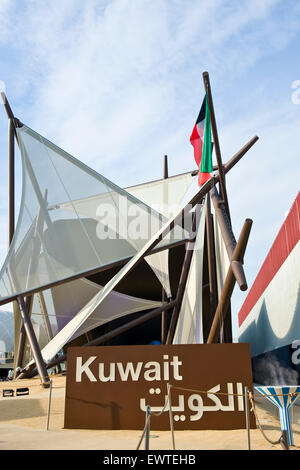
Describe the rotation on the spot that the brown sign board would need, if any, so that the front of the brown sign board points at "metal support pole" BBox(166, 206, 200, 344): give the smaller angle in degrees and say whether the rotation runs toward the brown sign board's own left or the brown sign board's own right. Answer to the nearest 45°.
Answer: approximately 180°

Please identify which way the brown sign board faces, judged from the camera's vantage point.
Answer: facing the viewer

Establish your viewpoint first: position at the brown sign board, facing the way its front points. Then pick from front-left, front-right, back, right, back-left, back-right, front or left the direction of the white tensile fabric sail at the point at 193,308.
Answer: back

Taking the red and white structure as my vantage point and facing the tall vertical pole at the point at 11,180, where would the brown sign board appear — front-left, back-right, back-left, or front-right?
front-left

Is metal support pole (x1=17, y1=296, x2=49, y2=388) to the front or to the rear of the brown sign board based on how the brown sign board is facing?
to the rear

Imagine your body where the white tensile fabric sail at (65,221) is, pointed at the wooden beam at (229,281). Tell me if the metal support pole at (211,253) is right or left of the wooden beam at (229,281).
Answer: left
